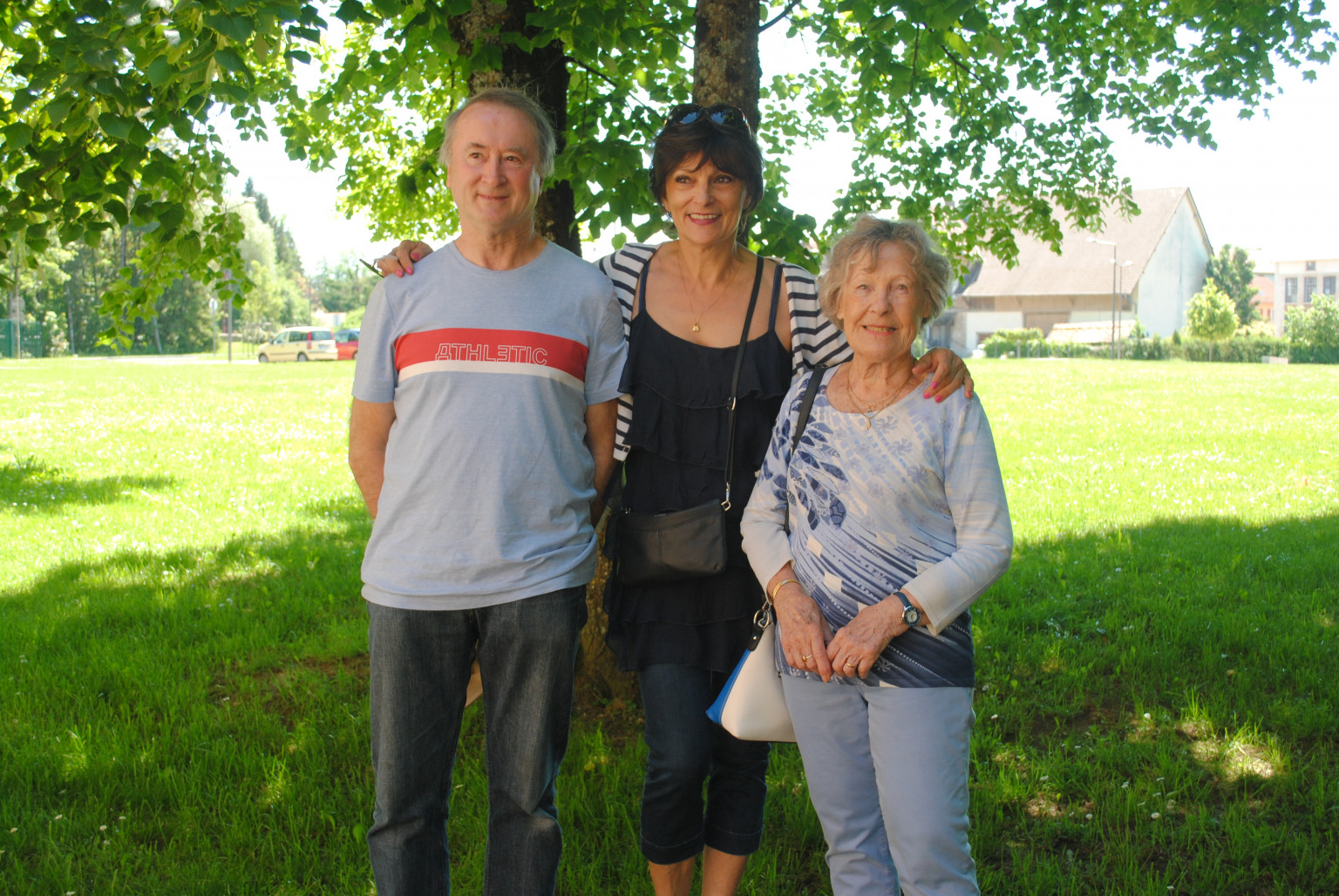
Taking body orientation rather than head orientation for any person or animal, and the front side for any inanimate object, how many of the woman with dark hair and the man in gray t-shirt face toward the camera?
2

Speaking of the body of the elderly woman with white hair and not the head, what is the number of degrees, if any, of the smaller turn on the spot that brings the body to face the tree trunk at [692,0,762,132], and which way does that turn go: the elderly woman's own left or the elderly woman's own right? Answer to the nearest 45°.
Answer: approximately 180°

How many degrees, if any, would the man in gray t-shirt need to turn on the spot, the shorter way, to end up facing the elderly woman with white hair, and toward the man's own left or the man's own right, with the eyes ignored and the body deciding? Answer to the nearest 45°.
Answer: approximately 90° to the man's own left

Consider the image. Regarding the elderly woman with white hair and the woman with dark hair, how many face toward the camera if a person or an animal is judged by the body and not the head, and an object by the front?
2

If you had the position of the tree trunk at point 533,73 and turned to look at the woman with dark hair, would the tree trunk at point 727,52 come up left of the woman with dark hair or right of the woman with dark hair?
left

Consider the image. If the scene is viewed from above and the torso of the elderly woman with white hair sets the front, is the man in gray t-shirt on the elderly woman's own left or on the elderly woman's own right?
on the elderly woman's own right

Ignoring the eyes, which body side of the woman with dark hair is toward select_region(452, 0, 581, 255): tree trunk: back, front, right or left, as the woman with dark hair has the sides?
back

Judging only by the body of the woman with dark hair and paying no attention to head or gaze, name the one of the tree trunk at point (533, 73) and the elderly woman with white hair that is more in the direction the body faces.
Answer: the elderly woman with white hair
